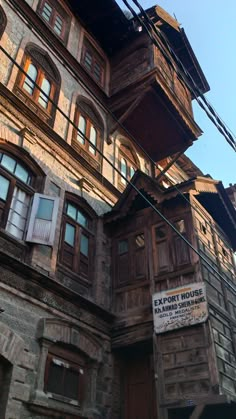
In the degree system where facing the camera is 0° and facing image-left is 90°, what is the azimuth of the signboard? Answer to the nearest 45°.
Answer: approximately 0°
